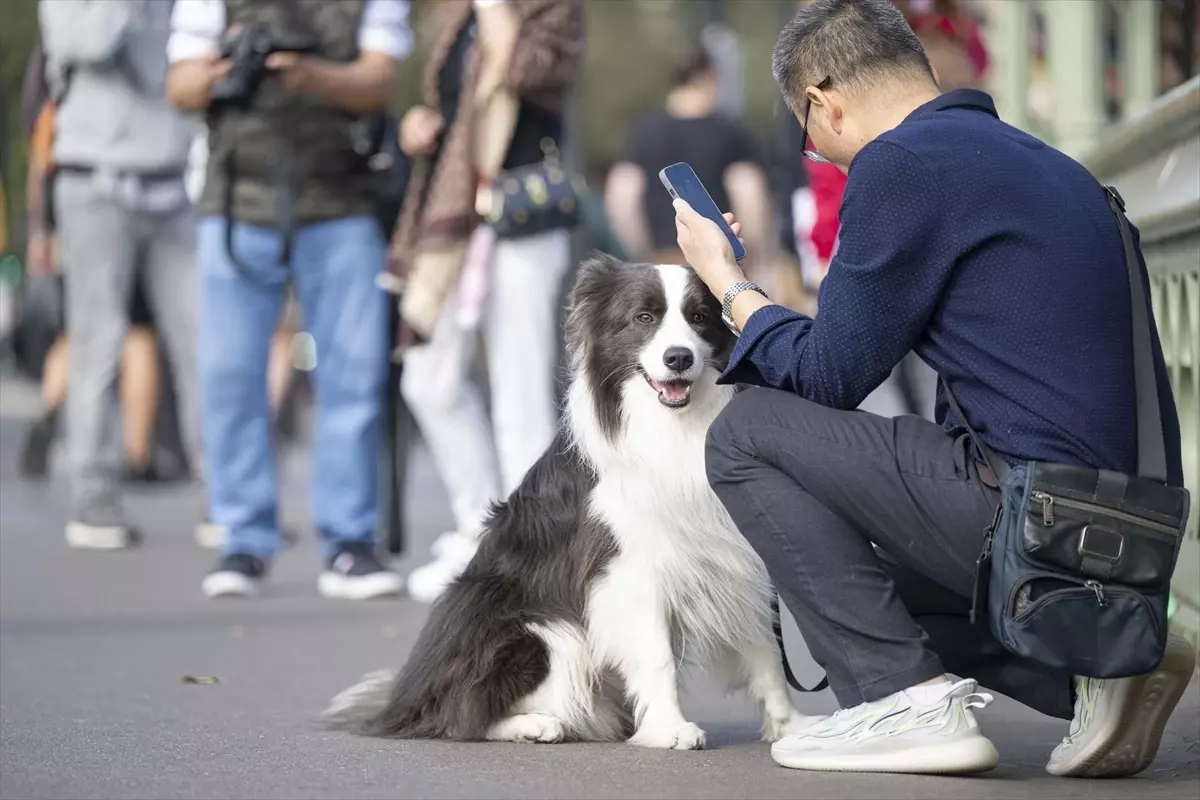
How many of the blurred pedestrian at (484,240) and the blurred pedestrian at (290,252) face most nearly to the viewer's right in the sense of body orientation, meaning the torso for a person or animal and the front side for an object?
0

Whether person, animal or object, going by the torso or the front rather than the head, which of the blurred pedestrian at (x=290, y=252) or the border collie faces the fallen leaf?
the blurred pedestrian

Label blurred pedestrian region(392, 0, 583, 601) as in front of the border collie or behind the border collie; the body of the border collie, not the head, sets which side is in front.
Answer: behind

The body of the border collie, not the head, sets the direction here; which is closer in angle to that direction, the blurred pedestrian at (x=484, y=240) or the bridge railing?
the bridge railing

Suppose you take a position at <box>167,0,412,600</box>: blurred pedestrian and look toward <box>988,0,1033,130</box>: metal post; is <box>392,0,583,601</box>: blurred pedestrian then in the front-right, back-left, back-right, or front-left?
front-right

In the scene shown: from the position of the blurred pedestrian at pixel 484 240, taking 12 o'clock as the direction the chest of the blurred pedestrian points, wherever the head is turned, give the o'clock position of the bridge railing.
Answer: The bridge railing is roughly at 9 o'clock from the blurred pedestrian.

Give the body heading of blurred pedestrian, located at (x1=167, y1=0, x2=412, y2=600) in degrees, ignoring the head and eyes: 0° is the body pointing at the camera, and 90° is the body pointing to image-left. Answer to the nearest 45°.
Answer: approximately 0°

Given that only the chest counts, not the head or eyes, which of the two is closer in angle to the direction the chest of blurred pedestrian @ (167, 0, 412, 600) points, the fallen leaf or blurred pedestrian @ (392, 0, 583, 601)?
the fallen leaf

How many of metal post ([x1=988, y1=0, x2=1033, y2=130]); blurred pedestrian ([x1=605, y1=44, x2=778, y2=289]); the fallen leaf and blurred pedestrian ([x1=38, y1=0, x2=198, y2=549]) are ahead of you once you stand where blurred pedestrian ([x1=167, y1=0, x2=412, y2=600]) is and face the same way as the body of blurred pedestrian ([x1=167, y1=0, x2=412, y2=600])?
1

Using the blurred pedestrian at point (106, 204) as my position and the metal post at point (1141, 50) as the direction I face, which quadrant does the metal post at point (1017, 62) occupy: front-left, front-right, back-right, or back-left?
front-left

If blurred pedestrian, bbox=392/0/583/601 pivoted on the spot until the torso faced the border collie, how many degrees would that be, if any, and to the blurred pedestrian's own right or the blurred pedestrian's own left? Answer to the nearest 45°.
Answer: approximately 45° to the blurred pedestrian's own left

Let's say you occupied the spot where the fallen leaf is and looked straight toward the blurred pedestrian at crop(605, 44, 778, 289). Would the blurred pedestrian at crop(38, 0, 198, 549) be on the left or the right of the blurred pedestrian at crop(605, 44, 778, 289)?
left

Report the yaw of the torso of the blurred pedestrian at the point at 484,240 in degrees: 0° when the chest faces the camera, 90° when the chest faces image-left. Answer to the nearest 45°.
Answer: approximately 45°

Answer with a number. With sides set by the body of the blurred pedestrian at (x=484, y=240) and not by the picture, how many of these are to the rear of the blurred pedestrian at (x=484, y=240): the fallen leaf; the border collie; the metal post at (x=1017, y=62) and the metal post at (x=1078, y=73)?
2

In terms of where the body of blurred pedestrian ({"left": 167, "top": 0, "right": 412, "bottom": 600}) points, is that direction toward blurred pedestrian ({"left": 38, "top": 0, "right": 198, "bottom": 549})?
no

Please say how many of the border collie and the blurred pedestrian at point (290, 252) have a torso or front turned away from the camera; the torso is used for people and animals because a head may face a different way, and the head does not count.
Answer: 0

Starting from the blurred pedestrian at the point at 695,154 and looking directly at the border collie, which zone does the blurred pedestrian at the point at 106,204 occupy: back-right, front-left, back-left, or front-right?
front-right

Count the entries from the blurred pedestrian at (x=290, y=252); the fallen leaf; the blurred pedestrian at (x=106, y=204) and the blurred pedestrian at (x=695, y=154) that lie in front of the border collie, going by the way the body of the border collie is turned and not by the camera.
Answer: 0
